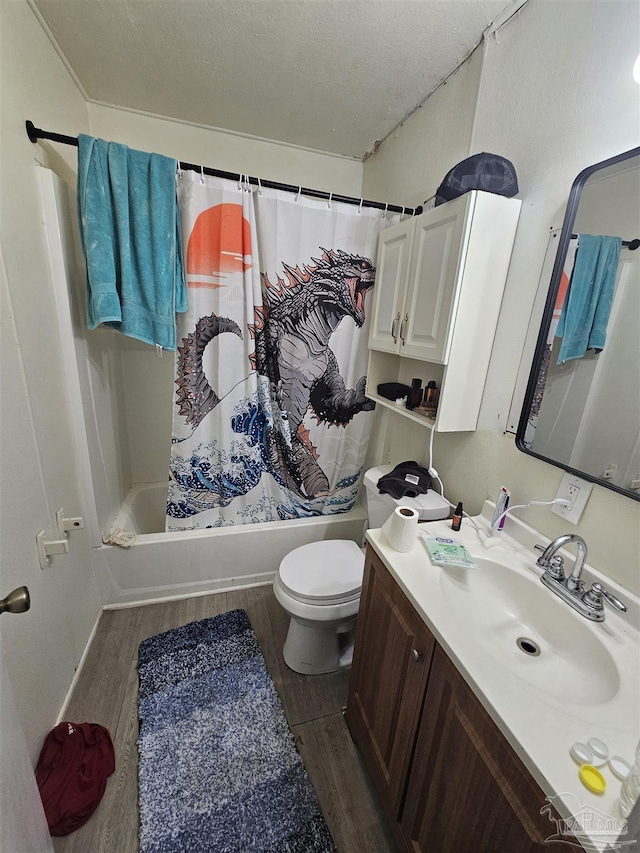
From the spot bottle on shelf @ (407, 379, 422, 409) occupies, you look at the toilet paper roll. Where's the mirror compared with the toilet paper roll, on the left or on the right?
left

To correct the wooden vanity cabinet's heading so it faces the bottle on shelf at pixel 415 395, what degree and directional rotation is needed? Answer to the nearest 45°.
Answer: approximately 90° to its right

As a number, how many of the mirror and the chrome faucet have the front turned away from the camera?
0

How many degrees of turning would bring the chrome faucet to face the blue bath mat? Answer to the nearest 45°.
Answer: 0° — it already faces it

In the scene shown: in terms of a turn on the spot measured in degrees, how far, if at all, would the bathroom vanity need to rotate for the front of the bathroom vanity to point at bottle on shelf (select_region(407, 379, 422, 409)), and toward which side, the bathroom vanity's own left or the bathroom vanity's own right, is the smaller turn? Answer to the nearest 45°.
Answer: approximately 90° to the bathroom vanity's own right
